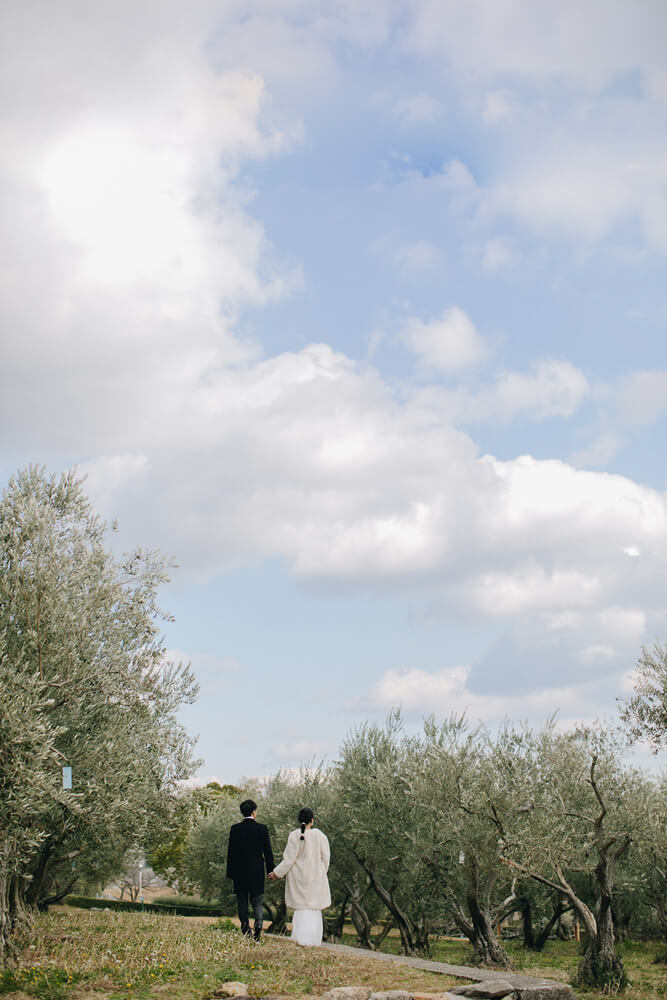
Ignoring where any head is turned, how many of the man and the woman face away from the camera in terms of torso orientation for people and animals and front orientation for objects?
2

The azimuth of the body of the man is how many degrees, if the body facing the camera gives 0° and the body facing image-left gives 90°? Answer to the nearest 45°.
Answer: approximately 180°

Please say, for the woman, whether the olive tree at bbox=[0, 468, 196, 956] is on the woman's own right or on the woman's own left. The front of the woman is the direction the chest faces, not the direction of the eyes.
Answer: on the woman's own left

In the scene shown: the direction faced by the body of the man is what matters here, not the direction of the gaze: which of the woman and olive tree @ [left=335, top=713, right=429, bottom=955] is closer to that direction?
the olive tree

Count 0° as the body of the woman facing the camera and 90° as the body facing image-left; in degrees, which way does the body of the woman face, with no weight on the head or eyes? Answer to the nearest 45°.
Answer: approximately 180°

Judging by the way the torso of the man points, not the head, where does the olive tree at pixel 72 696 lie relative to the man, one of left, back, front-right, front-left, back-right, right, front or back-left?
left

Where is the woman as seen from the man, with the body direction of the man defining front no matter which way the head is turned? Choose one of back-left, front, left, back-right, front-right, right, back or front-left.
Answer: right

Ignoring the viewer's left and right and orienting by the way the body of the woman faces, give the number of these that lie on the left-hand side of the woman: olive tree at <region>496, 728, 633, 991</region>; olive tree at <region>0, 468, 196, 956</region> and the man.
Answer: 2
